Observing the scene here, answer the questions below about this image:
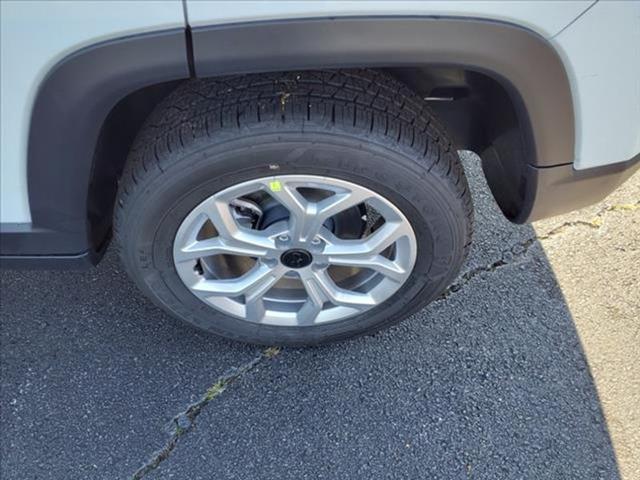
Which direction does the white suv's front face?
to the viewer's left

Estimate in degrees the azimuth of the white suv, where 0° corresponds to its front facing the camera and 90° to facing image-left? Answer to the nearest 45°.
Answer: approximately 90°
